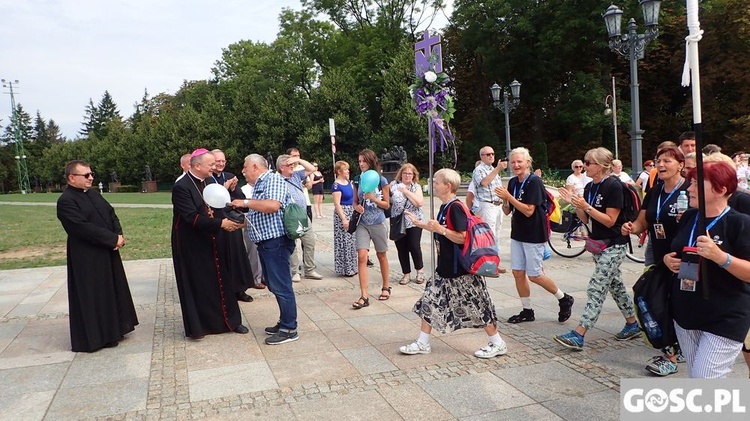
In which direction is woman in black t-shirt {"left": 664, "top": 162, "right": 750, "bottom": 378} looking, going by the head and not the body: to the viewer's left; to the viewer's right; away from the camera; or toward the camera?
to the viewer's left

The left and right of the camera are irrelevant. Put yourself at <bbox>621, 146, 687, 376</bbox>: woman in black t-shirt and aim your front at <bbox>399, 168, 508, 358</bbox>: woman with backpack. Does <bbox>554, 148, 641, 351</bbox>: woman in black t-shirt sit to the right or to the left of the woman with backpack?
right

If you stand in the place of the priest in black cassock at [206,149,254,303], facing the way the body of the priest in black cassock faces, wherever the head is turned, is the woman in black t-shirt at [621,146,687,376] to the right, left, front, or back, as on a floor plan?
front

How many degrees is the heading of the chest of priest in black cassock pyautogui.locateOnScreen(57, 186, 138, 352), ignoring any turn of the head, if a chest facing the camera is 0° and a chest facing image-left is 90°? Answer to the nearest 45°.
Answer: approximately 315°

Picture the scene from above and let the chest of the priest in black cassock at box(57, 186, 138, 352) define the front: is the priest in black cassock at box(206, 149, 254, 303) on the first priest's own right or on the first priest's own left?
on the first priest's own left

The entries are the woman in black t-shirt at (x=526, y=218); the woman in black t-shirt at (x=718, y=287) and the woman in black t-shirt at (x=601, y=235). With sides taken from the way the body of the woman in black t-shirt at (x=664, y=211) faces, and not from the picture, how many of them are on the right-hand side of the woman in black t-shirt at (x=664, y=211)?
2

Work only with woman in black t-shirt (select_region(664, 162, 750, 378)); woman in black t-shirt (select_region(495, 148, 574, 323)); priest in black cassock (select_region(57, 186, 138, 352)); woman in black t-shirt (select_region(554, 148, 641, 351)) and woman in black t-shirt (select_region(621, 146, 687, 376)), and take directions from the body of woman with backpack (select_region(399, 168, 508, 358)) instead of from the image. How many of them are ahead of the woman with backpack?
1

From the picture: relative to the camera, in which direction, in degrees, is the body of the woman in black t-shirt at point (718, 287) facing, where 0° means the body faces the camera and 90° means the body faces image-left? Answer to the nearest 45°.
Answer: approximately 45°

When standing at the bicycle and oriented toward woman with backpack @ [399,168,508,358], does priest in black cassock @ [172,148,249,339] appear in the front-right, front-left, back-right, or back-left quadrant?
front-right

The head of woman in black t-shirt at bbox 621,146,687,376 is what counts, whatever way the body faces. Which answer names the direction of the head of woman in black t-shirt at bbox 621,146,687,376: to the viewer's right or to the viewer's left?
to the viewer's left

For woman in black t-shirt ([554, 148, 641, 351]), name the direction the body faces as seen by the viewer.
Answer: to the viewer's left

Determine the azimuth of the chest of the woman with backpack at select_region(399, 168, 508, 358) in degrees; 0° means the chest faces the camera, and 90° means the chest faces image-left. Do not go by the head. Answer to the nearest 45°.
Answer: approximately 90°

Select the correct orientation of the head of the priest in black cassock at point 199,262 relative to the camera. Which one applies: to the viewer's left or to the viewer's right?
to the viewer's right

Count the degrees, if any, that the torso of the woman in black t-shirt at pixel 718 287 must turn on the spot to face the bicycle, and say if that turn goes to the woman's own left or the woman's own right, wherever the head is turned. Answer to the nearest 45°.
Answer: approximately 135° to the woman's own right

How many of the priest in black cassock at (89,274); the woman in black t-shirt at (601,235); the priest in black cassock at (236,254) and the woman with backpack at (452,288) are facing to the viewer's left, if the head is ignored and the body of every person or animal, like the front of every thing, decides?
2

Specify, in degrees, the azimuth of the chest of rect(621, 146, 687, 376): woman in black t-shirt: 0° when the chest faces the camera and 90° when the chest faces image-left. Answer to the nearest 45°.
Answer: approximately 45°
